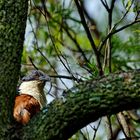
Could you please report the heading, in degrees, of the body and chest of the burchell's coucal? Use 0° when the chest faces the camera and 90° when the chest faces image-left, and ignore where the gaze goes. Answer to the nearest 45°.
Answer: approximately 270°
